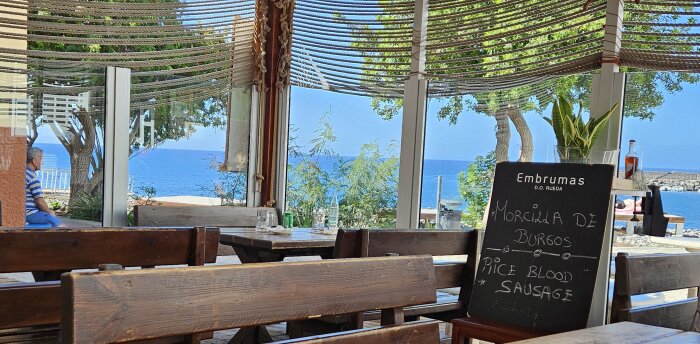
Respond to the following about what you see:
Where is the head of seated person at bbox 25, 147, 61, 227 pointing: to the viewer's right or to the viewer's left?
to the viewer's right

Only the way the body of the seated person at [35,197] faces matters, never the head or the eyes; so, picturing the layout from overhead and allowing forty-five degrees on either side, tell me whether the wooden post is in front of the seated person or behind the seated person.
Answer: in front

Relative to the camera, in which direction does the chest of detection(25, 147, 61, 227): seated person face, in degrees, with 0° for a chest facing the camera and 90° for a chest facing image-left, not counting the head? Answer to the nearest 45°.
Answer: approximately 270°

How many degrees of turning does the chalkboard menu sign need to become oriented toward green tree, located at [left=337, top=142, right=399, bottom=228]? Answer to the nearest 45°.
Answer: approximately 135° to its right

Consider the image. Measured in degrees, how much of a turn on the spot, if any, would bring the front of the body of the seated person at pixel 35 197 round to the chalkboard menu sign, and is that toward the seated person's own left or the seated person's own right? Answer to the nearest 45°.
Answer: approximately 45° to the seated person's own right

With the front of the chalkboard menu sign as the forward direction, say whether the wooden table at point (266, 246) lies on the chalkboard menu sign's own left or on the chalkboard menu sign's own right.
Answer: on the chalkboard menu sign's own right

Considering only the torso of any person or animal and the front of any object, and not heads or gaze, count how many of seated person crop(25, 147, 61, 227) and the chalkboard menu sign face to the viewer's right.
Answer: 1

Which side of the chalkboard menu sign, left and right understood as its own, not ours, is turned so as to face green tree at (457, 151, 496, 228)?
back

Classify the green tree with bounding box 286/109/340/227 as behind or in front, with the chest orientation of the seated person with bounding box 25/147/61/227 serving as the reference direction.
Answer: in front

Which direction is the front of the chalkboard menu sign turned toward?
toward the camera

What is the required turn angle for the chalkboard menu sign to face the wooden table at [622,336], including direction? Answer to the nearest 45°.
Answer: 0° — it already faces it

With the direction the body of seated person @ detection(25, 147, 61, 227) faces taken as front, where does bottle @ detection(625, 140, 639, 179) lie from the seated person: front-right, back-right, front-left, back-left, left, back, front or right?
front-right

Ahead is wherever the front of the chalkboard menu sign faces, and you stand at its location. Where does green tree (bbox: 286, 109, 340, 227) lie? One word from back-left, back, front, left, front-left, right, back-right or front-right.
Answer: back-right
